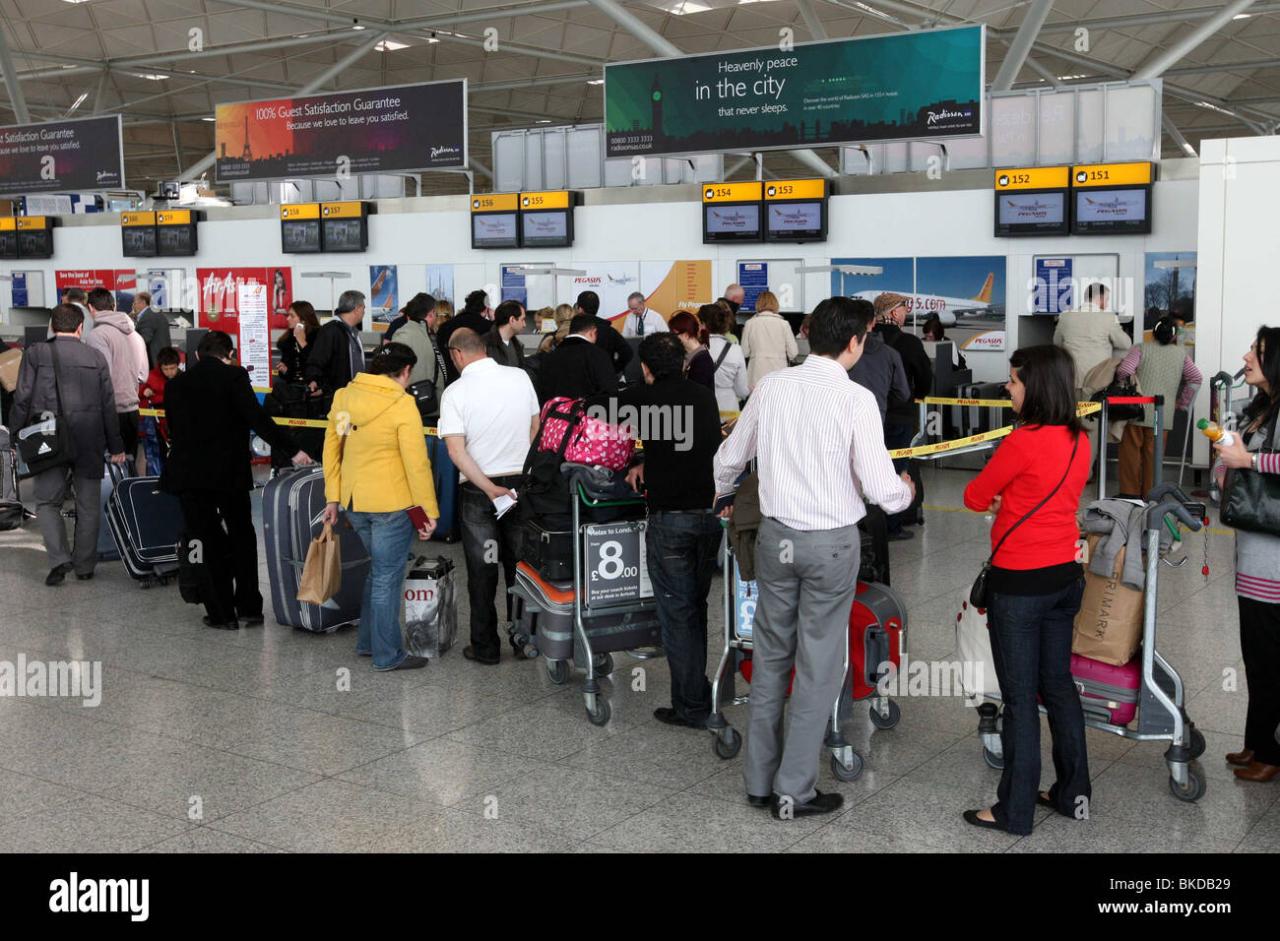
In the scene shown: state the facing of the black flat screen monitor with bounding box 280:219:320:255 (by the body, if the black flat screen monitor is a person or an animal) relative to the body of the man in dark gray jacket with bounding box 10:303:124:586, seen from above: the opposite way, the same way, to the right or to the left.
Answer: the opposite way

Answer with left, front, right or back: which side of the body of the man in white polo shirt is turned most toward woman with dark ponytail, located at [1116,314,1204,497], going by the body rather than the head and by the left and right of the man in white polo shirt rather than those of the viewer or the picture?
right

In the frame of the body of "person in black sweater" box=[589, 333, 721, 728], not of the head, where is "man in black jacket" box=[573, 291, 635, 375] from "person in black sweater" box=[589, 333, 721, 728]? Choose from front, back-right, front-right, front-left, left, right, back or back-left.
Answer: front-right

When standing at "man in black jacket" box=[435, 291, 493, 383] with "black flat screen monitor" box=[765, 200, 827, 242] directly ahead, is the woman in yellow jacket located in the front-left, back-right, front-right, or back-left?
back-right

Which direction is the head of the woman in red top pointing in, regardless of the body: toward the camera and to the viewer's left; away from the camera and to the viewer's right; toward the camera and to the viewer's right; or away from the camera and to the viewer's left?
away from the camera and to the viewer's left

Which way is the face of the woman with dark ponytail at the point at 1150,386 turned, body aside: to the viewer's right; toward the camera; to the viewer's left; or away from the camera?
away from the camera

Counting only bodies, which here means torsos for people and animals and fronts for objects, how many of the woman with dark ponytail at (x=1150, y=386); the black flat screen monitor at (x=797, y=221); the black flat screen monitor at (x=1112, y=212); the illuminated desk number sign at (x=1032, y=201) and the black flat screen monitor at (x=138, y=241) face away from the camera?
1

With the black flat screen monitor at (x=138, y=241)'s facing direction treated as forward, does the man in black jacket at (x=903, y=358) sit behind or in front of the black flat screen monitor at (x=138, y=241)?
in front

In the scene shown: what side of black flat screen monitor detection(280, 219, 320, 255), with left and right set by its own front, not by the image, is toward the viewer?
front

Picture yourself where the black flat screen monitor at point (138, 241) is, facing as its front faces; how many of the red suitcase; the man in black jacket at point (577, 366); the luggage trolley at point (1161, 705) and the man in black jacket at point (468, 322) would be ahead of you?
4

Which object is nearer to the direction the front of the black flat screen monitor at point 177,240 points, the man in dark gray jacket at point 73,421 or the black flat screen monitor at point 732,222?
the man in dark gray jacket

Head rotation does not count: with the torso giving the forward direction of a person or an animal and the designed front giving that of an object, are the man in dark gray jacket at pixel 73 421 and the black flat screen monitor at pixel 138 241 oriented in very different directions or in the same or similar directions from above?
very different directions

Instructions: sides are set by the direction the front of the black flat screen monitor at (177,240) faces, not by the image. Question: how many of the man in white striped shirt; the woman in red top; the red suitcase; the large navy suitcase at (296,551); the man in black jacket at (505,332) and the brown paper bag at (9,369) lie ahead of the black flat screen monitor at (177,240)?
6

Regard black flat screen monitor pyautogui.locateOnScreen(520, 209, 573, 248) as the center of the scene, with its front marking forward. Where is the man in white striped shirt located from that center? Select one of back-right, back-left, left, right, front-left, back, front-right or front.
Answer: front

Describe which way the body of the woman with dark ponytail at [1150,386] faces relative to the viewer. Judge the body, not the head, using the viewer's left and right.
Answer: facing away from the viewer

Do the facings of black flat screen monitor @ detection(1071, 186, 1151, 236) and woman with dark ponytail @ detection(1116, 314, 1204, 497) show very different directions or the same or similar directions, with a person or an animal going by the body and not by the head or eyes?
very different directions
